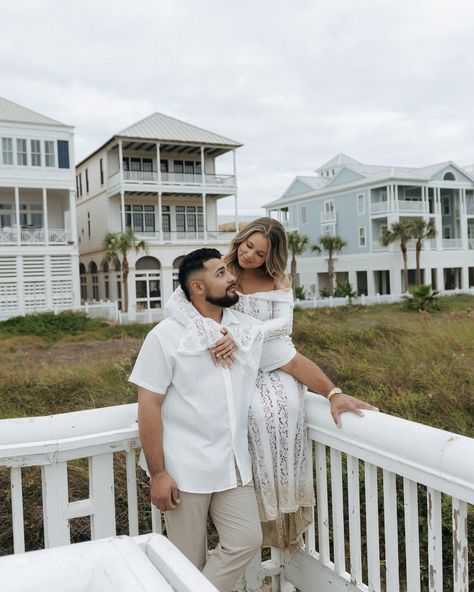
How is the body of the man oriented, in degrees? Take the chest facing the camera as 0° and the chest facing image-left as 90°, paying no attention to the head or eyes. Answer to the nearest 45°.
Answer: approximately 315°

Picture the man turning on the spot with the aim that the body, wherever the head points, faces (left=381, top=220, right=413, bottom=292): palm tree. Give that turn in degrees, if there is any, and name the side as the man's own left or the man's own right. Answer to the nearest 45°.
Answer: approximately 135° to the man's own left

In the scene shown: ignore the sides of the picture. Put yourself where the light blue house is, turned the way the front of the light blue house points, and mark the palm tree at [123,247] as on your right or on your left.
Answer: on your right

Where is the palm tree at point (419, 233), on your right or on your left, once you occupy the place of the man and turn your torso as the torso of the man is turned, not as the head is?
on your left

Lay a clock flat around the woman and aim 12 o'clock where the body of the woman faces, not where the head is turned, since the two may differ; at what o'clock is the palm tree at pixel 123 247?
The palm tree is roughly at 4 o'clock from the woman.

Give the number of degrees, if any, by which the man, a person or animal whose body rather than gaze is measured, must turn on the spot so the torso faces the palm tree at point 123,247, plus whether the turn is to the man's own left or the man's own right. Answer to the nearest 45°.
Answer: approximately 135° to the man's own left

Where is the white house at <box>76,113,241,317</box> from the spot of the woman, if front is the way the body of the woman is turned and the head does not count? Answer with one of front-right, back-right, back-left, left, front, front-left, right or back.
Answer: back-right

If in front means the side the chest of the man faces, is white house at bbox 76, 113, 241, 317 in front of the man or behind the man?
behind
